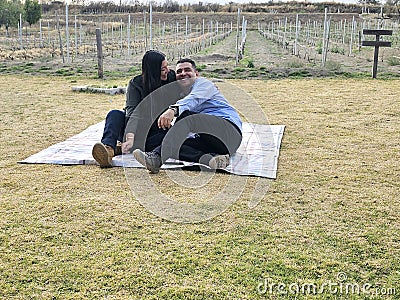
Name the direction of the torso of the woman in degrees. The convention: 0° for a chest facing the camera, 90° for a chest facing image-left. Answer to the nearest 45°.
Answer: approximately 0°

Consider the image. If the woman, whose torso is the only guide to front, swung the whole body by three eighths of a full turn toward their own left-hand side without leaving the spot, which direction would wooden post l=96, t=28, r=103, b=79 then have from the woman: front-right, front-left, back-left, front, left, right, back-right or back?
front-left
